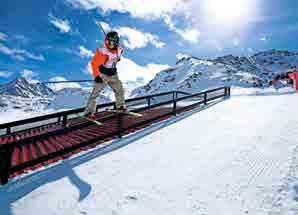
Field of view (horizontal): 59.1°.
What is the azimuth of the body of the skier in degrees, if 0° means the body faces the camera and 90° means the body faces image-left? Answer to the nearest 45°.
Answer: approximately 315°
